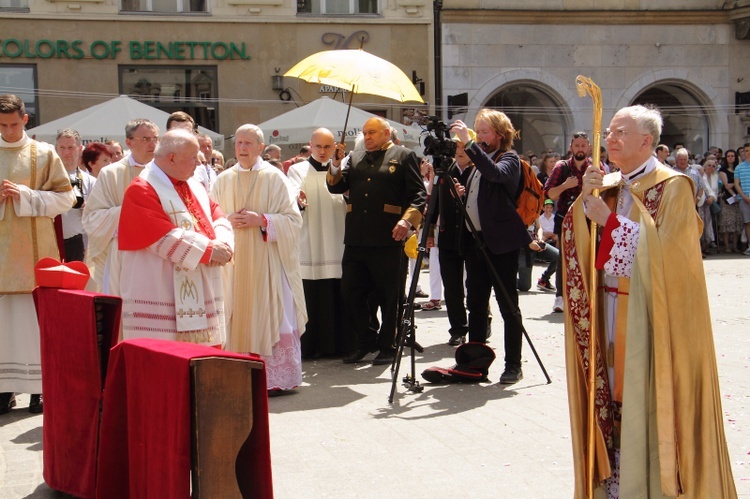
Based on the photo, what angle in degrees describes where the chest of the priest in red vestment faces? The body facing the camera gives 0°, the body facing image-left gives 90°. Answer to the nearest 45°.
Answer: approximately 315°

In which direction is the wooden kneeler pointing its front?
to the viewer's right

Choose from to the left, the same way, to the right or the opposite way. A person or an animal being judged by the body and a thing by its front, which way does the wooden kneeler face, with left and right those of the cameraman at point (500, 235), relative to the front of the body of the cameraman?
the opposite way

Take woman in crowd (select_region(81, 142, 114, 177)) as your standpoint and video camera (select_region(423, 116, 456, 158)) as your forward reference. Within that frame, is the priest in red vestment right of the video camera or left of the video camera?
right

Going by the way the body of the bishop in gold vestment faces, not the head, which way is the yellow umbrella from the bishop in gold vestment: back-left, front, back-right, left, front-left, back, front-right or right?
right

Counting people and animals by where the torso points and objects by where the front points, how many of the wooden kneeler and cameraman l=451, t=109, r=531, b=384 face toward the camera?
0

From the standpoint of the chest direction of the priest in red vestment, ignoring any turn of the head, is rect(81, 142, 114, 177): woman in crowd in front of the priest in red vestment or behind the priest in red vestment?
behind

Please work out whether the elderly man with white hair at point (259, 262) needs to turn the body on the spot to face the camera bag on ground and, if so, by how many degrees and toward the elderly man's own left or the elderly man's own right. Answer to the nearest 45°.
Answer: approximately 135° to the elderly man's own left

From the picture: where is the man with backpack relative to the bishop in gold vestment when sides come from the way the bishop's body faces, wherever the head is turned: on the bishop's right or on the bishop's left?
on the bishop's right

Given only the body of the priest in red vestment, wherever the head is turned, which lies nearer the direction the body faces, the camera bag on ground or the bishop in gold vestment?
the bishop in gold vestment

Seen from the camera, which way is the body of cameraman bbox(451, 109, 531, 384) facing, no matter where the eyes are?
to the viewer's left

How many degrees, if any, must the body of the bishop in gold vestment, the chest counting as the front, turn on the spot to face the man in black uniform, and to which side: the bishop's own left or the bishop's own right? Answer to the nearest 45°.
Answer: approximately 90° to the bishop's own right
